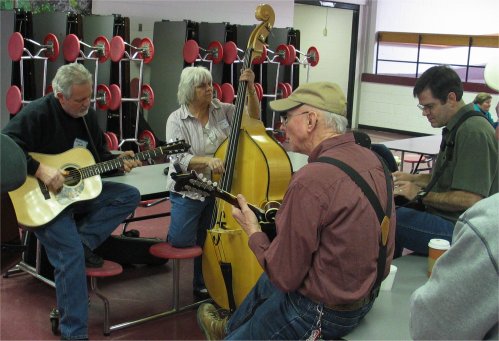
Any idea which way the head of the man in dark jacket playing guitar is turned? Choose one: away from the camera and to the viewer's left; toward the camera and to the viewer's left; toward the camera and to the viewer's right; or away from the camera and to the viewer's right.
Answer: toward the camera and to the viewer's right

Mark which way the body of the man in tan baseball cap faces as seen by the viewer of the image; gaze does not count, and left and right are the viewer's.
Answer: facing away from the viewer and to the left of the viewer

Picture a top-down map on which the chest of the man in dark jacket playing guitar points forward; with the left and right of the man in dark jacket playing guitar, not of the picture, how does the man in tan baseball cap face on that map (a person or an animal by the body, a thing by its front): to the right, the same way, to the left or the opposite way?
the opposite way

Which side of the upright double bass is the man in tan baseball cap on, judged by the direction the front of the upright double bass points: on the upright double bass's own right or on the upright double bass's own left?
on the upright double bass's own left

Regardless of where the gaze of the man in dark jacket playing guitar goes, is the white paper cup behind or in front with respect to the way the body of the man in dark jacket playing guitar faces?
in front

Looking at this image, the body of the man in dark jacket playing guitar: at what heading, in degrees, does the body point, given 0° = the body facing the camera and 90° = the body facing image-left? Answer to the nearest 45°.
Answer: approximately 315°

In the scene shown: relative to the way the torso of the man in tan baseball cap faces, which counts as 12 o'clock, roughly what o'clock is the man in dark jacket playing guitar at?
The man in dark jacket playing guitar is roughly at 12 o'clock from the man in tan baseball cap.

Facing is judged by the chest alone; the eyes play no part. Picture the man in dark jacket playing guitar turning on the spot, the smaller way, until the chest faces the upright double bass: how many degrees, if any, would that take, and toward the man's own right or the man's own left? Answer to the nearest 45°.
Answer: approximately 45° to the man's own left

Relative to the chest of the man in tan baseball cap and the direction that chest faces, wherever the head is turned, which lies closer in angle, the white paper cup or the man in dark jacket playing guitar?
the man in dark jacket playing guitar
